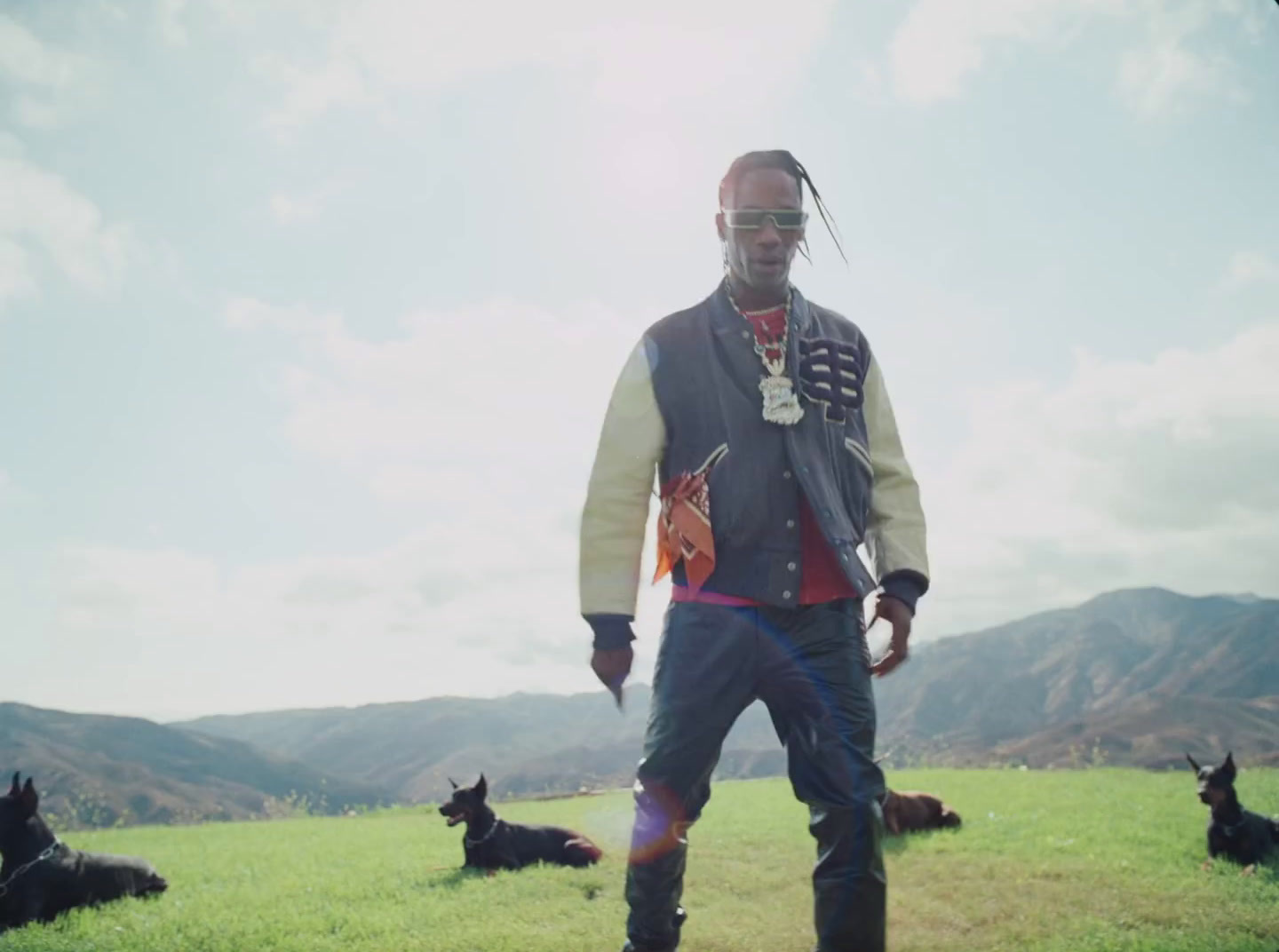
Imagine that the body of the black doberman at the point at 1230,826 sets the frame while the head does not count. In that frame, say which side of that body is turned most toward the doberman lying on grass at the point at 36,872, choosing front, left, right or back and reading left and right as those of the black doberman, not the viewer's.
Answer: front

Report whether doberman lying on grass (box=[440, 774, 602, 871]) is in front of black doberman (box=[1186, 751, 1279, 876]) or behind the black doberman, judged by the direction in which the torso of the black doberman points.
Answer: in front

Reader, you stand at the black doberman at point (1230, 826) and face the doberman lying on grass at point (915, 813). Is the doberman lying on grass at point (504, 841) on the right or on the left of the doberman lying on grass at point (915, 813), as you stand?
left

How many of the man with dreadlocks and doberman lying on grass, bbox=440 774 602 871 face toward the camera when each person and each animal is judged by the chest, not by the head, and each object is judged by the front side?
1

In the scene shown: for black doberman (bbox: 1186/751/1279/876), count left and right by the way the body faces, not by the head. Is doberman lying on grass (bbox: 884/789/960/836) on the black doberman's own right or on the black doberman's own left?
on the black doberman's own right

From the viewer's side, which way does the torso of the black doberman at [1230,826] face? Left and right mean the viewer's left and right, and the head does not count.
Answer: facing the viewer and to the left of the viewer

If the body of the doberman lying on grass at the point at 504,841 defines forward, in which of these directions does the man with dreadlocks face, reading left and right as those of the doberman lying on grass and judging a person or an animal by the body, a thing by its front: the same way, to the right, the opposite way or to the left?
to the left

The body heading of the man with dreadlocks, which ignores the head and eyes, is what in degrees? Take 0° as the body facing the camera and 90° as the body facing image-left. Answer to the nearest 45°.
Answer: approximately 0°

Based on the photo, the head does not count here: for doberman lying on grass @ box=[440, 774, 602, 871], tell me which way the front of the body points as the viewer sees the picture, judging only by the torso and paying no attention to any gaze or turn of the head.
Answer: to the viewer's left

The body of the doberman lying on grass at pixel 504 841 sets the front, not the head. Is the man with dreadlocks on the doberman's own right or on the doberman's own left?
on the doberman's own left

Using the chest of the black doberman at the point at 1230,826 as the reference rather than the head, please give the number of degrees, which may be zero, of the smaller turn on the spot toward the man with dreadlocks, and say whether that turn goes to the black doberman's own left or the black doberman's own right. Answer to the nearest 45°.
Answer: approximately 45° to the black doberman's own left
